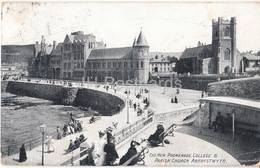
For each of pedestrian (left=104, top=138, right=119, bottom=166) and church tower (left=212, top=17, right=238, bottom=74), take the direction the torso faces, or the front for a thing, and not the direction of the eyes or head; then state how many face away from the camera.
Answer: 1

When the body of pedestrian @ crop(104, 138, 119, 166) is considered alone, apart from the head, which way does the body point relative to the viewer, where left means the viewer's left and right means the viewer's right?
facing away from the viewer

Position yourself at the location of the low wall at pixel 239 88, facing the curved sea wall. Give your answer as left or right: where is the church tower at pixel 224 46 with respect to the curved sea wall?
right

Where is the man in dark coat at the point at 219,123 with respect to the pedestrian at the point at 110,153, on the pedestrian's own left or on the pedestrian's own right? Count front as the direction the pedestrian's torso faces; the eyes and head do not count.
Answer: on the pedestrian's own right

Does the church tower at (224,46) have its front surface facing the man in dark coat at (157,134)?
yes

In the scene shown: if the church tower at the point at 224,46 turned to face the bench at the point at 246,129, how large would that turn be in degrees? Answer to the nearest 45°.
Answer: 0° — it already faces it

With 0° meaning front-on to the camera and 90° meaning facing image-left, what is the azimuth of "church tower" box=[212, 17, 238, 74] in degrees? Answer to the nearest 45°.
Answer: approximately 0°

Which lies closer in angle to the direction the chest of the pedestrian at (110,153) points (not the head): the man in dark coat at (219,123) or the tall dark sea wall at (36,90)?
the tall dark sea wall
